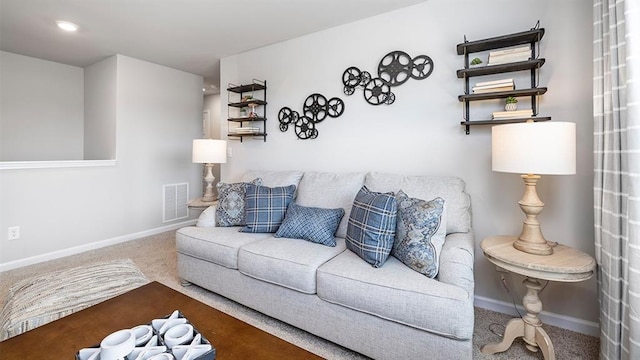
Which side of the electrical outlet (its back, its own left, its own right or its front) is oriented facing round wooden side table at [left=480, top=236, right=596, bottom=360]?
front

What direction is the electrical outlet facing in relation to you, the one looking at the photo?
facing the viewer and to the right of the viewer

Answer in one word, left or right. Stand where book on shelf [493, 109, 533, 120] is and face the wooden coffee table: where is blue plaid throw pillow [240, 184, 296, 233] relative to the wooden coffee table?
right

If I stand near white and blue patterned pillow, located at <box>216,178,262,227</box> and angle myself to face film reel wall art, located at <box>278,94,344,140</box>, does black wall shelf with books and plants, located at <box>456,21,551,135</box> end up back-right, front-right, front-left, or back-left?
front-right

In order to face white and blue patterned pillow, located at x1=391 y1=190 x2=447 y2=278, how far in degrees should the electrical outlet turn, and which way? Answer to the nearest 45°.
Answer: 0° — it already faces it

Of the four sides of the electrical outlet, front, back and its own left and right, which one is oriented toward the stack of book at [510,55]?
front

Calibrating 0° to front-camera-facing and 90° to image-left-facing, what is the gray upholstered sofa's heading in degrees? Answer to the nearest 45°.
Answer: approximately 45°

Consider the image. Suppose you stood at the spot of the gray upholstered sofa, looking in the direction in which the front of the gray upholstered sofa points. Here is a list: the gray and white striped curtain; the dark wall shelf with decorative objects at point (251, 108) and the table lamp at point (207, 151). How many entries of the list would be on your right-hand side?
2

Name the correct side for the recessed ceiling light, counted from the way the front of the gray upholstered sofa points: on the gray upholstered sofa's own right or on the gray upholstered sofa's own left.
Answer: on the gray upholstered sofa's own right

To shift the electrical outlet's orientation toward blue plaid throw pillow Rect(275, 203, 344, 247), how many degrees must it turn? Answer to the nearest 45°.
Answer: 0° — it already faces it

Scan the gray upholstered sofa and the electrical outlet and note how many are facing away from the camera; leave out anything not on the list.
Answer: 0

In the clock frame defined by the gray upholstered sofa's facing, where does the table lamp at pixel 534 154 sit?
The table lamp is roughly at 8 o'clock from the gray upholstered sofa.

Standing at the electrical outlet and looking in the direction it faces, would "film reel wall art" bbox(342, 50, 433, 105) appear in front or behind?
in front

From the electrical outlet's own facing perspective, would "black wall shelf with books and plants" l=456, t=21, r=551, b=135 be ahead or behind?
ahead
